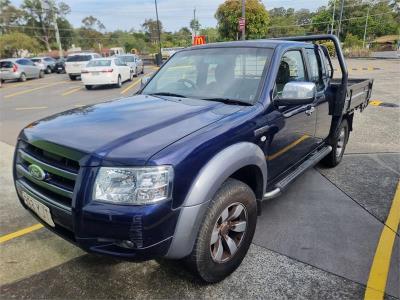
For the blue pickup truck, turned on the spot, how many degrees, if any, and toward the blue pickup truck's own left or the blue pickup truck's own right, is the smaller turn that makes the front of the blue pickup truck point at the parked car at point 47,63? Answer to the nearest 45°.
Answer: approximately 90° to the blue pickup truck's own right

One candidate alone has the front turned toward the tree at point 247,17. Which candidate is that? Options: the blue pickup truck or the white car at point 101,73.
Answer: the white car

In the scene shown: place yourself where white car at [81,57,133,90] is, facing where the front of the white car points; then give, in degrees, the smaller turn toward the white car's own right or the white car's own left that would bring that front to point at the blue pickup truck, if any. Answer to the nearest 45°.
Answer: approximately 135° to the white car's own right

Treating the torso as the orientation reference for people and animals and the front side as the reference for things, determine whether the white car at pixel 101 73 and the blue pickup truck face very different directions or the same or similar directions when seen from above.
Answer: very different directions

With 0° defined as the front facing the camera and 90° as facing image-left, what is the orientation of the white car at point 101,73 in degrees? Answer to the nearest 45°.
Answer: approximately 225°

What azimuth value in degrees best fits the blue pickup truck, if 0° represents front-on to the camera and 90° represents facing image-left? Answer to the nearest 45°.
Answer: approximately 45°

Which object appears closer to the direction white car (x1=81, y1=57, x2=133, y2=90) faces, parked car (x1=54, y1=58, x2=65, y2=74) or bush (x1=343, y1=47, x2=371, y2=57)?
the bush
